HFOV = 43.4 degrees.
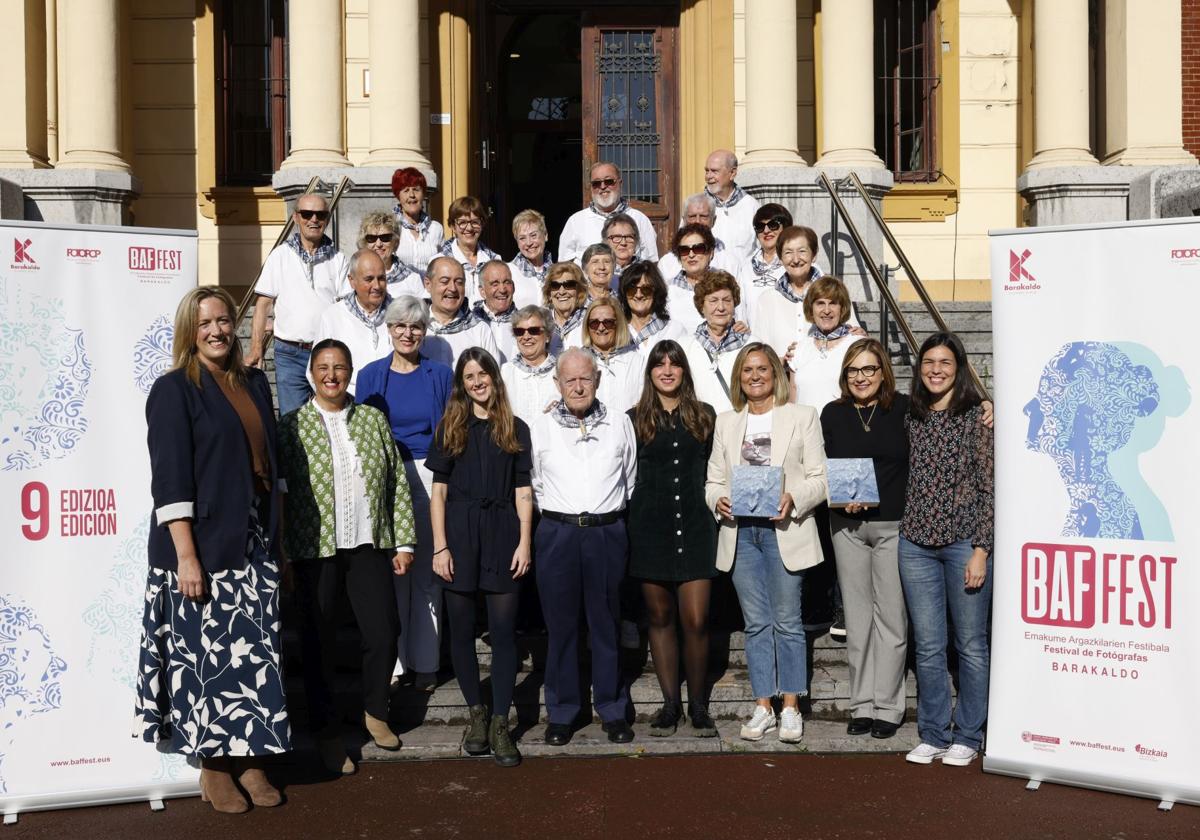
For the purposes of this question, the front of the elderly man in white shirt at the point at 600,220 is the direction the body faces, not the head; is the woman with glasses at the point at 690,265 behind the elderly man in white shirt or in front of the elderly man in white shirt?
in front

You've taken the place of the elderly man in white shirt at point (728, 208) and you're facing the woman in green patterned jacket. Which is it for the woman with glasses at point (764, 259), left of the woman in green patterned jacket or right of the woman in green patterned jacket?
left

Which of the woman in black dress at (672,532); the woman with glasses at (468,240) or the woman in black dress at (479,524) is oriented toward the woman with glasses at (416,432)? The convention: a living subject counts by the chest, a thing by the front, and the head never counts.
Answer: the woman with glasses at (468,240)

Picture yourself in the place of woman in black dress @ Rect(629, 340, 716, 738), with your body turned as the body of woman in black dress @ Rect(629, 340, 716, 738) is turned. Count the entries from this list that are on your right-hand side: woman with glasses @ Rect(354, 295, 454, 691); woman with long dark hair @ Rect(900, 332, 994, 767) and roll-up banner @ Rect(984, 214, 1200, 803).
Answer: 1

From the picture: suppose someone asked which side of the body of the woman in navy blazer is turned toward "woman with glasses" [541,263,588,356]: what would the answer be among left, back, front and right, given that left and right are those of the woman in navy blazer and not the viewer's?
left

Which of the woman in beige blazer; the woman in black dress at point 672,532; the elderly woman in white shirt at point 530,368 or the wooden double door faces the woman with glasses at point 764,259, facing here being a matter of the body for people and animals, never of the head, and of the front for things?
the wooden double door

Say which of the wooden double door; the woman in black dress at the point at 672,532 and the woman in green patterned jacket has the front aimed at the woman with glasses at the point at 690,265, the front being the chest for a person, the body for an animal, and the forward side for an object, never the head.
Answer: the wooden double door

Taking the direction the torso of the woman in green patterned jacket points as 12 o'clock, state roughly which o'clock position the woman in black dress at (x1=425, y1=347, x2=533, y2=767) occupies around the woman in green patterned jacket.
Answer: The woman in black dress is roughly at 9 o'clock from the woman in green patterned jacket.
